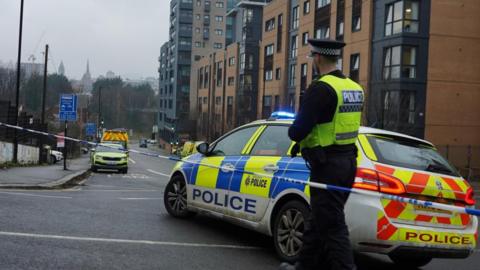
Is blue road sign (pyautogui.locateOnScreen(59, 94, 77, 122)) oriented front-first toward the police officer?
yes

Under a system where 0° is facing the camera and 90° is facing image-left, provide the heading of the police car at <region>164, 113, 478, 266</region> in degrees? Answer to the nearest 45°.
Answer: approximately 135°

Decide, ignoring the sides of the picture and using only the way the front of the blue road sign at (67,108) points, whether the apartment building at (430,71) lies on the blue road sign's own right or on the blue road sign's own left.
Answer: on the blue road sign's own left

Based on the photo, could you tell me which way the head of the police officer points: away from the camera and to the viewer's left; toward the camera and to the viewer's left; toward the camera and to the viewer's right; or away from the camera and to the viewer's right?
away from the camera and to the viewer's left

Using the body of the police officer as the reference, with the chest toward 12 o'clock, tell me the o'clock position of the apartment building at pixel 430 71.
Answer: The apartment building is roughly at 2 o'clock from the police officer.

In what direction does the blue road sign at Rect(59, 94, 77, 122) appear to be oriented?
toward the camera

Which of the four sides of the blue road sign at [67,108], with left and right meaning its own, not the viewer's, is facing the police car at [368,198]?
front

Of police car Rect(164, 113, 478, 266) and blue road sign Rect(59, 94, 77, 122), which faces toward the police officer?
the blue road sign

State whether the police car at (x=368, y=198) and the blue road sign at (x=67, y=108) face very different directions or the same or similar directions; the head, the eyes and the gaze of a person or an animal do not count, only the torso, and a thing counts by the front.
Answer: very different directions

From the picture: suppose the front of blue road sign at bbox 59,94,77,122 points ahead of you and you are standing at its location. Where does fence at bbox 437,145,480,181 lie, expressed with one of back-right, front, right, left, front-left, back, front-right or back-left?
left
